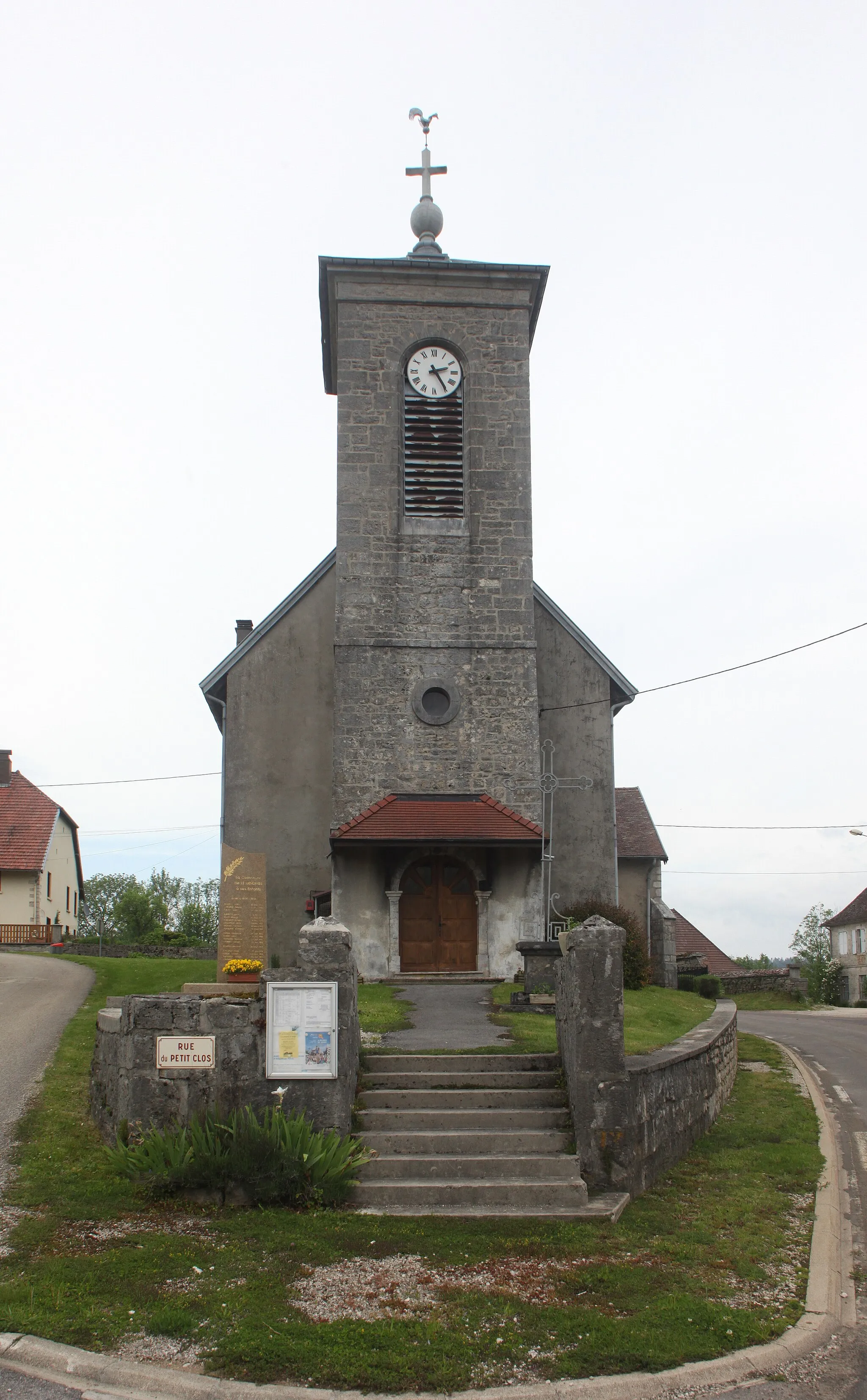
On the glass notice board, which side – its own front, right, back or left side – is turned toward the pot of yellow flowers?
back

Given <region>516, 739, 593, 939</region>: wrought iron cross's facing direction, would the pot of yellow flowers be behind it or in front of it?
in front

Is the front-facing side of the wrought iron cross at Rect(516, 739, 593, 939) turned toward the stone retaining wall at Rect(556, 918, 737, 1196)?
yes

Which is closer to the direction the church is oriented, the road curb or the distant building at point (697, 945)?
the road curb

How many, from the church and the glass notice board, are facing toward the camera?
2

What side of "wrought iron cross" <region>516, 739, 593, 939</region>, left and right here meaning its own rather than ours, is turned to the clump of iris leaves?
front

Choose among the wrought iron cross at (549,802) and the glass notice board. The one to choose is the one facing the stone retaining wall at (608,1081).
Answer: the wrought iron cross

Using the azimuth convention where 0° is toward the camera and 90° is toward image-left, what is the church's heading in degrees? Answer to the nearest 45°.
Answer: approximately 0°

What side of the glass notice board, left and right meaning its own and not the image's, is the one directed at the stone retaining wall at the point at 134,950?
back
